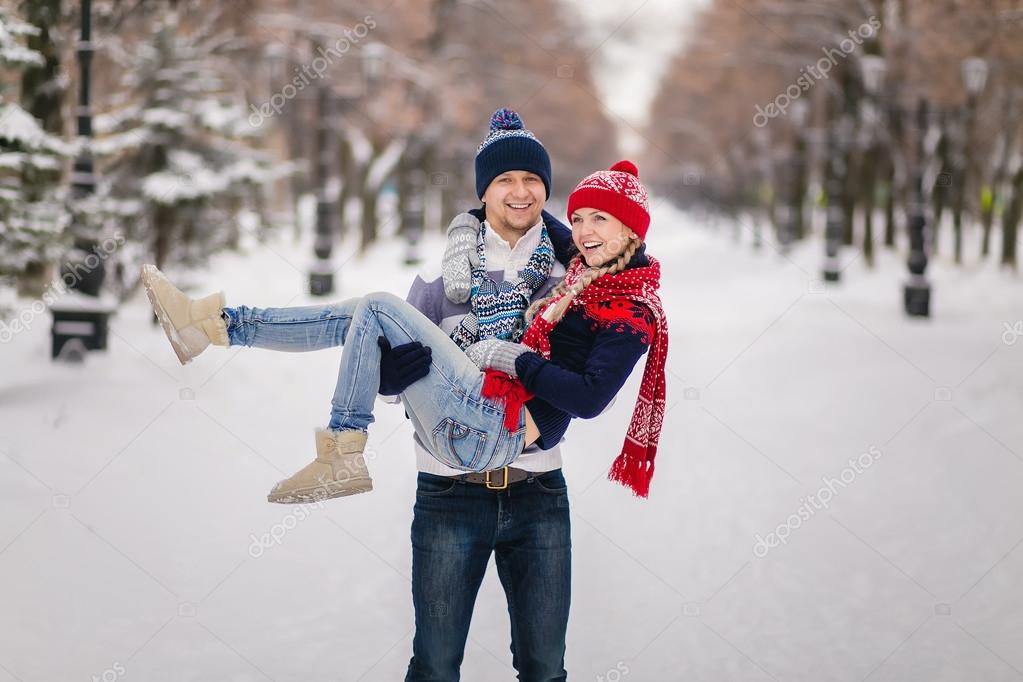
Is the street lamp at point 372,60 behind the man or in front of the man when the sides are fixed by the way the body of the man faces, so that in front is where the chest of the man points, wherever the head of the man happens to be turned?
behind

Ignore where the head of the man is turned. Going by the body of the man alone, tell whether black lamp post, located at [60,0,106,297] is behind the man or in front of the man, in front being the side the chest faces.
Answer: behind

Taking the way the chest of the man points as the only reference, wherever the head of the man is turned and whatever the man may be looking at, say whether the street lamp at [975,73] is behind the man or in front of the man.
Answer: behind

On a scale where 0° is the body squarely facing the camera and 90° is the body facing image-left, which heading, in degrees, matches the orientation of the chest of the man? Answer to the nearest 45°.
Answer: approximately 0°

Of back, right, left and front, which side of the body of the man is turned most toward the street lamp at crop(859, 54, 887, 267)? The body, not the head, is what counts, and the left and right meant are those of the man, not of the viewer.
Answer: back

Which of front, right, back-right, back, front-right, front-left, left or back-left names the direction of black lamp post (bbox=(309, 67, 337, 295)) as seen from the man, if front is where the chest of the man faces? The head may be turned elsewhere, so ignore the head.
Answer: back

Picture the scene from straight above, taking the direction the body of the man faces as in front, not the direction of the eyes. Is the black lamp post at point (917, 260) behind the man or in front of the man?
behind
